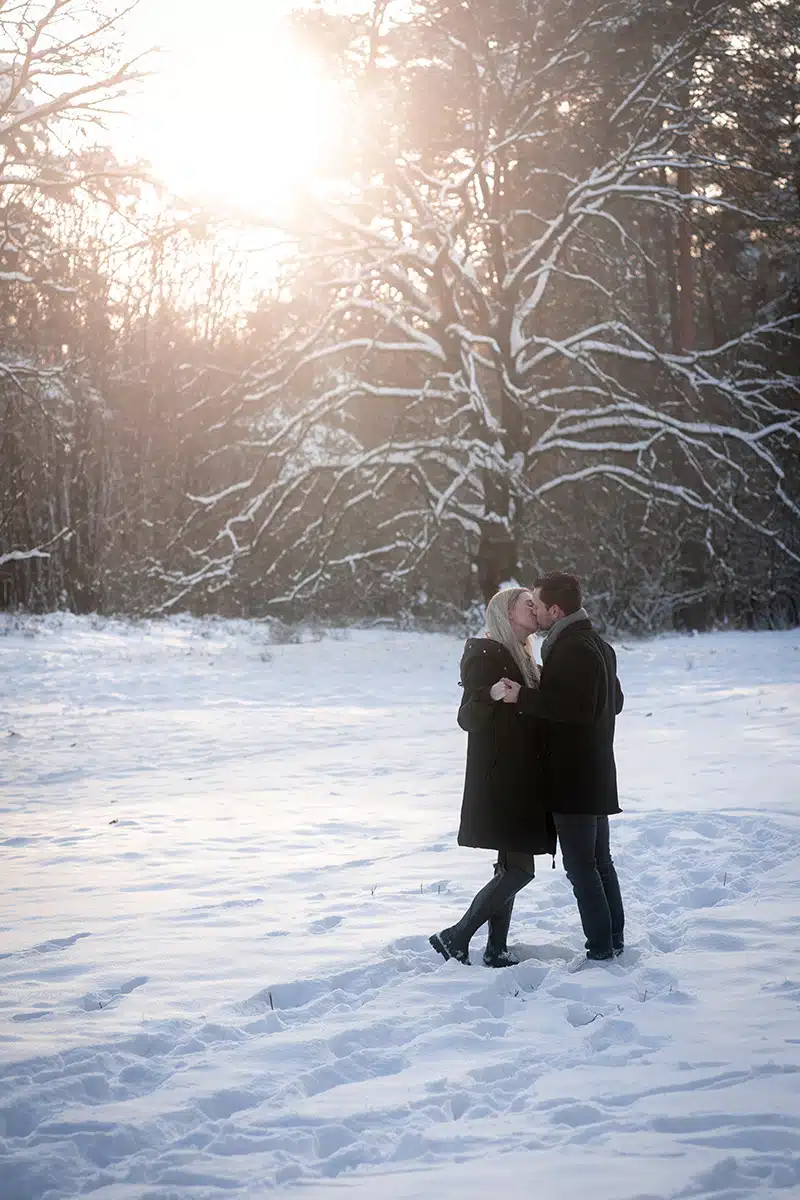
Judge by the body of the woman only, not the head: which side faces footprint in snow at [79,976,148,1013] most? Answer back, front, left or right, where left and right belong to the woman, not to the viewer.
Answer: back

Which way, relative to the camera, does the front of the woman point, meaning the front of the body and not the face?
to the viewer's right

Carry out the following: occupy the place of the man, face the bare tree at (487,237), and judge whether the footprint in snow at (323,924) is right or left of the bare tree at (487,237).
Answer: left

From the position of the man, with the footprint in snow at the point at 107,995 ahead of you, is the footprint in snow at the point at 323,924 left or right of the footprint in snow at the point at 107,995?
right

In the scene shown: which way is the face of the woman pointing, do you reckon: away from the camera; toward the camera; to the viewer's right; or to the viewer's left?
to the viewer's right

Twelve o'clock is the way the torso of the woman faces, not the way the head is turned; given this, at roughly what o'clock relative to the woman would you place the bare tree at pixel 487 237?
The bare tree is roughly at 9 o'clock from the woman.

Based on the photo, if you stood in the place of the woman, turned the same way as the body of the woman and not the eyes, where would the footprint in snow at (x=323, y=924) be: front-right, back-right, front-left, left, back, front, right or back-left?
back-left
